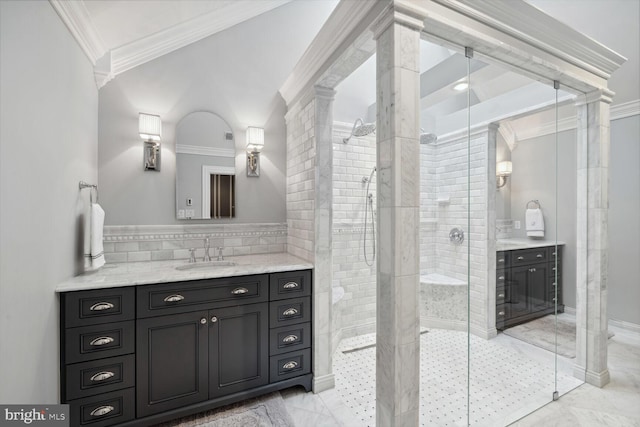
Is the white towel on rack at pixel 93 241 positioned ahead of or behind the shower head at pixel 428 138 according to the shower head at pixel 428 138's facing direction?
ahead

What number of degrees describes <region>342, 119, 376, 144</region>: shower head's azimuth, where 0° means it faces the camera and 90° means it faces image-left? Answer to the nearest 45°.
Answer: approximately 315°

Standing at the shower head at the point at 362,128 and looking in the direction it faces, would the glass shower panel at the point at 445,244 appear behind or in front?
in front

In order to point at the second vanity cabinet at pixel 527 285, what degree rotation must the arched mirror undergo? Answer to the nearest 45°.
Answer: approximately 45° to its left

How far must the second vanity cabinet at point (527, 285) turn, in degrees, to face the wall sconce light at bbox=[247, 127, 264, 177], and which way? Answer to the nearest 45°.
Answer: approximately 90° to its right

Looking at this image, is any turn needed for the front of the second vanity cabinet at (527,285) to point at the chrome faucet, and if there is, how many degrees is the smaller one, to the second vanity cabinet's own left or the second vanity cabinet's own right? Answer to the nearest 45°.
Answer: approximately 90° to the second vanity cabinet's own right

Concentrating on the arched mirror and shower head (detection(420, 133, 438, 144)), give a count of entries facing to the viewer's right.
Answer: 0
